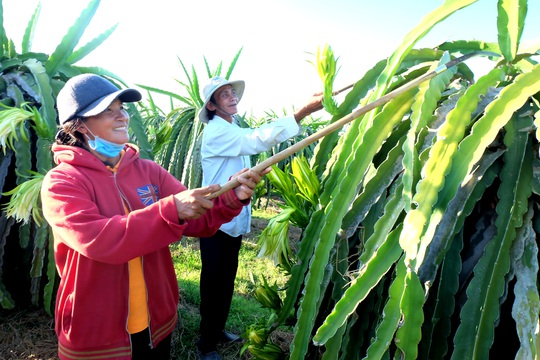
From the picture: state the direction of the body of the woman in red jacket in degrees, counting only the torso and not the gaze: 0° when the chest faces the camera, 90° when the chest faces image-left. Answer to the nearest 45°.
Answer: approximately 315°
